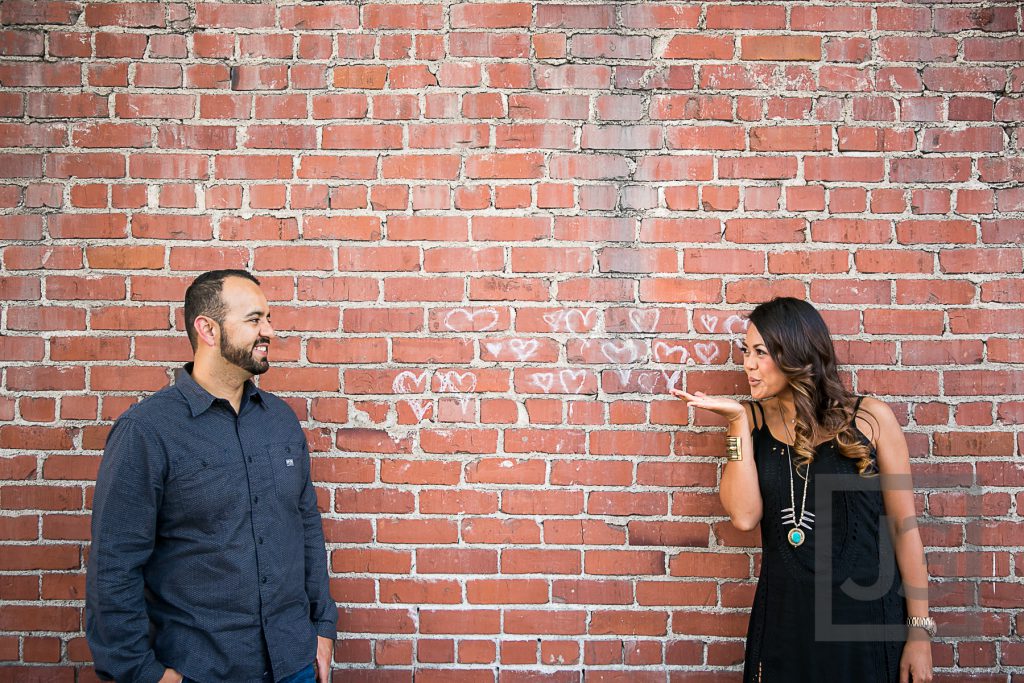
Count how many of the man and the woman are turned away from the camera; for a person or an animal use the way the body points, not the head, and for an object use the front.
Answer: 0

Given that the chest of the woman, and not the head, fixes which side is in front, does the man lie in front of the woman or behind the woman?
in front

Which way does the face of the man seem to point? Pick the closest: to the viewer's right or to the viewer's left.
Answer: to the viewer's right

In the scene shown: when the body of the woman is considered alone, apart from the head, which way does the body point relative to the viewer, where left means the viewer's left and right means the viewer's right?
facing the viewer and to the left of the viewer

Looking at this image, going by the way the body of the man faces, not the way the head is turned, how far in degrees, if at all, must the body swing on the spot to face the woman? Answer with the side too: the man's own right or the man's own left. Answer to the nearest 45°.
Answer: approximately 45° to the man's own left

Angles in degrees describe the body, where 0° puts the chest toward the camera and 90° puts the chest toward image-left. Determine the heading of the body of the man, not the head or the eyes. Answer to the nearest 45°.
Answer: approximately 315°

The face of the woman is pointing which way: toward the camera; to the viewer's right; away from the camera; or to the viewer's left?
to the viewer's left
